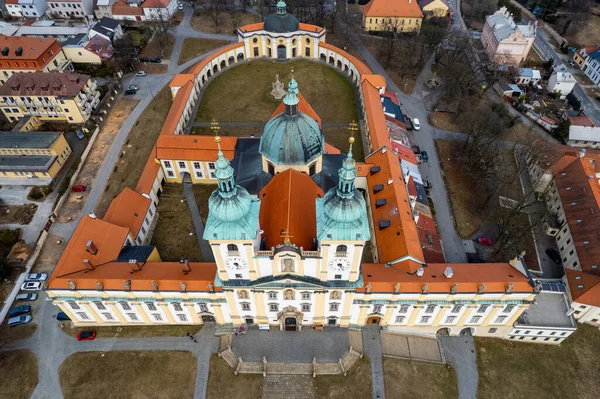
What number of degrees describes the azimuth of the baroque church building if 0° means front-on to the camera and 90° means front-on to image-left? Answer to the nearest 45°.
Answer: approximately 0°
